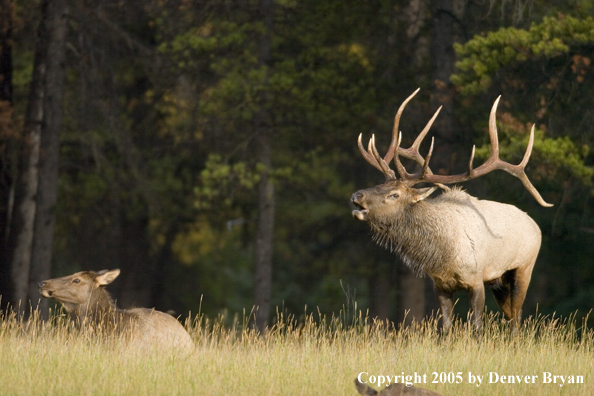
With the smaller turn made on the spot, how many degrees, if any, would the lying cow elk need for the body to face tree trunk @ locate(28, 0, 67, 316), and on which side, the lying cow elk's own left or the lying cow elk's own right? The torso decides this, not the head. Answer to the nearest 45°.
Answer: approximately 90° to the lying cow elk's own right

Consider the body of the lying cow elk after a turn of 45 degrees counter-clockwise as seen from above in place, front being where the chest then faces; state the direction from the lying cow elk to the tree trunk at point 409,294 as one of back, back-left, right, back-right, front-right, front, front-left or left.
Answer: back

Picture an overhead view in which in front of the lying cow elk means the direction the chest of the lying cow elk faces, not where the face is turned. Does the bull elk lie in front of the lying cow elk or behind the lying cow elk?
behind

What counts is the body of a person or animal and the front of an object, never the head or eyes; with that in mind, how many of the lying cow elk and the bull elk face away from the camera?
0

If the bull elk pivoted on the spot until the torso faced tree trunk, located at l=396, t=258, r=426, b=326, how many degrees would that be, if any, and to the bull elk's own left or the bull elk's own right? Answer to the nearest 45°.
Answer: approximately 135° to the bull elk's own right

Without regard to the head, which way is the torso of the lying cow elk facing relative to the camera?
to the viewer's left

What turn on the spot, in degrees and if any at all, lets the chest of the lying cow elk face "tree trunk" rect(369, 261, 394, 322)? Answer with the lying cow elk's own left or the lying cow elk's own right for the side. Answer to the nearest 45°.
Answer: approximately 135° to the lying cow elk's own right

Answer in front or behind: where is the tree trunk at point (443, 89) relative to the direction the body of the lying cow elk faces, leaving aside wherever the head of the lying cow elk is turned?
behind

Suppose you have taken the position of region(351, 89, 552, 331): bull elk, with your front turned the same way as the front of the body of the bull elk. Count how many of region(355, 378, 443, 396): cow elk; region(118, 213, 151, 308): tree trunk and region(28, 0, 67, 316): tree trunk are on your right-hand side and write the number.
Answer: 2

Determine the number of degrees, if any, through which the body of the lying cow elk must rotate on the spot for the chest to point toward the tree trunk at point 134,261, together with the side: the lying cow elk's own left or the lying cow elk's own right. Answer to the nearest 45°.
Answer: approximately 90° to the lying cow elk's own right

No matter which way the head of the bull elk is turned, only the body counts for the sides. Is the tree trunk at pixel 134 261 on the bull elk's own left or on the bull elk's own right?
on the bull elk's own right

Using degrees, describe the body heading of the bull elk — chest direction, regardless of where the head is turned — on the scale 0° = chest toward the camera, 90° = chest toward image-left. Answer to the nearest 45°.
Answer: approximately 45°
